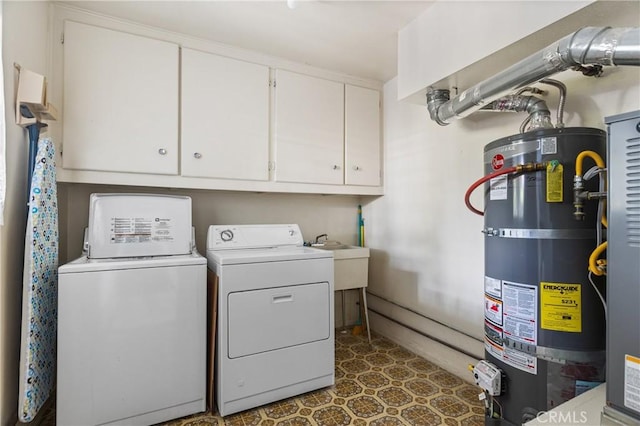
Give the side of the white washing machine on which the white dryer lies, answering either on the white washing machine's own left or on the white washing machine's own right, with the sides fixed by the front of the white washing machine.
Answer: on the white washing machine's own left

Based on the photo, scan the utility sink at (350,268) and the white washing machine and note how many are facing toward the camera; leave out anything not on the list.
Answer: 2

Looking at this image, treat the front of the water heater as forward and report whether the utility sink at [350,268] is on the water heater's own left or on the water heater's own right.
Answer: on the water heater's own right

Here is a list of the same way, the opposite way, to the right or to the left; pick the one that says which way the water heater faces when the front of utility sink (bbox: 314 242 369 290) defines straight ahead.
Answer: to the right

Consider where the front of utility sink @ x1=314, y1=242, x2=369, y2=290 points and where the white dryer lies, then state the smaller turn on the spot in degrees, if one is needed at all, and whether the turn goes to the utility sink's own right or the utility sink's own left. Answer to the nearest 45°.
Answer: approximately 45° to the utility sink's own right

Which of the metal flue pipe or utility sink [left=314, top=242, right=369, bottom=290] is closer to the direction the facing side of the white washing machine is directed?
the metal flue pipe

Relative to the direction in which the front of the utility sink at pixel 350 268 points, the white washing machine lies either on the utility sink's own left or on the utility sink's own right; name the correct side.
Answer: on the utility sink's own right

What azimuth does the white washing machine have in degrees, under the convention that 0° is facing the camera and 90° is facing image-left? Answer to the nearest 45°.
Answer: approximately 0°

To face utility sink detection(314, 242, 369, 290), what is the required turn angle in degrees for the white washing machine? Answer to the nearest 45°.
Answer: approximately 90° to its left

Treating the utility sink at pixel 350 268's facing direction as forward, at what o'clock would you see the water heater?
The water heater is roughly at 11 o'clock from the utility sink.

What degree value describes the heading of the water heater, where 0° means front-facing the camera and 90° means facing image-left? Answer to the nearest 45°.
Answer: approximately 45°

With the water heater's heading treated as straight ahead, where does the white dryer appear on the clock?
The white dryer is roughly at 1 o'clock from the water heater.

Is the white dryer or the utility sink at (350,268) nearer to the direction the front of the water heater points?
the white dryer

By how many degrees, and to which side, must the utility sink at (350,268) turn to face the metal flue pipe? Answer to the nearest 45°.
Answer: approximately 45° to its left

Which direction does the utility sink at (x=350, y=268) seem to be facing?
toward the camera
